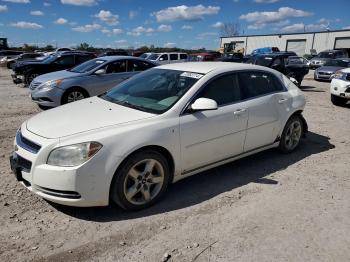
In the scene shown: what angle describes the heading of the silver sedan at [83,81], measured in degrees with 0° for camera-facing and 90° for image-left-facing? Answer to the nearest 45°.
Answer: approximately 45°

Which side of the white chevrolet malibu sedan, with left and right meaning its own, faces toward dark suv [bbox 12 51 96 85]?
right

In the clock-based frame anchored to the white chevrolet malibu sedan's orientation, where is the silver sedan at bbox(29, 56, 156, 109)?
The silver sedan is roughly at 4 o'clock from the white chevrolet malibu sedan.

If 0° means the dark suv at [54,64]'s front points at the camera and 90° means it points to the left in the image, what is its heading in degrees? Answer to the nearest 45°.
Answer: approximately 45°

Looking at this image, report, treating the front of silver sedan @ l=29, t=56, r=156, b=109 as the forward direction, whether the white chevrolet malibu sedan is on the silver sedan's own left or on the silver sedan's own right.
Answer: on the silver sedan's own left

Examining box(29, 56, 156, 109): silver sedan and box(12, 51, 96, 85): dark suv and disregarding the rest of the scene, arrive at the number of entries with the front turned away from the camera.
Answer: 0

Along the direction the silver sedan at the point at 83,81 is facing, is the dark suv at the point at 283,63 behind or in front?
behind

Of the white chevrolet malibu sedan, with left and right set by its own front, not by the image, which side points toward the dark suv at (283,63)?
back

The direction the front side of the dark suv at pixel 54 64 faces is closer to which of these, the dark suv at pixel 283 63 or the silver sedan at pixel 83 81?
the silver sedan
